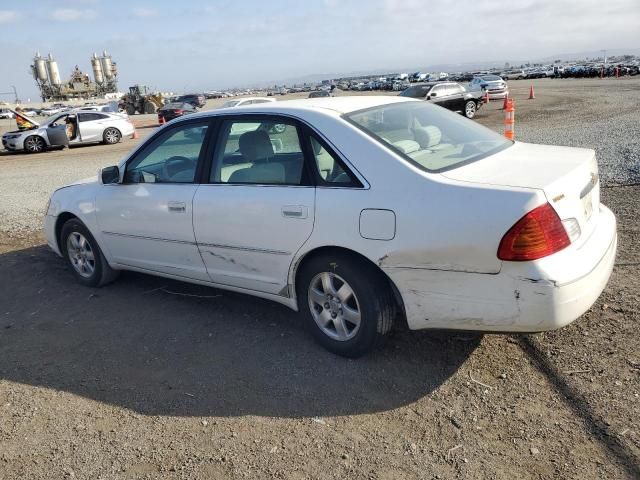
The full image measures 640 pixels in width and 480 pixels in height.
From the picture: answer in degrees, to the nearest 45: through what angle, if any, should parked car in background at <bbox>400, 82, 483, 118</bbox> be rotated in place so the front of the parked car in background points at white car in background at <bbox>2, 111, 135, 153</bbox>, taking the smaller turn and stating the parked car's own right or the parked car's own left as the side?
approximately 45° to the parked car's own right

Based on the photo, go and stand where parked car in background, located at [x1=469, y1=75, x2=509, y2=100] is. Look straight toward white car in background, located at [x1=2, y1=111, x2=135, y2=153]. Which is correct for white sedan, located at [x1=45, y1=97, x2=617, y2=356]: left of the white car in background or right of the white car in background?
left

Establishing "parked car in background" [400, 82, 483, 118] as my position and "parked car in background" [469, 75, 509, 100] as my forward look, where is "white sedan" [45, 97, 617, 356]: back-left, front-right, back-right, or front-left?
back-right

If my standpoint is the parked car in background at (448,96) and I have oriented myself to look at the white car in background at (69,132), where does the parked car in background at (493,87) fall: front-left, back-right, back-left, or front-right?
back-right

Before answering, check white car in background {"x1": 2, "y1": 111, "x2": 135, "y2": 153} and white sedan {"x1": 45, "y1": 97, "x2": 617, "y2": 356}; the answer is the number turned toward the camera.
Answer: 0

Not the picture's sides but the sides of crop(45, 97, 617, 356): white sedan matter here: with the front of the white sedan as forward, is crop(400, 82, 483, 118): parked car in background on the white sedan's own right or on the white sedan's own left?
on the white sedan's own right

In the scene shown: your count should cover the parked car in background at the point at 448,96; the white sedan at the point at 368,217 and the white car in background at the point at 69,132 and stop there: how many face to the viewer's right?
0

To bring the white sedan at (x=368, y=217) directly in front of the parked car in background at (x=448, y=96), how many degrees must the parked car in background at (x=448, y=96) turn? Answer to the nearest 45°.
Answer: approximately 45° to its left

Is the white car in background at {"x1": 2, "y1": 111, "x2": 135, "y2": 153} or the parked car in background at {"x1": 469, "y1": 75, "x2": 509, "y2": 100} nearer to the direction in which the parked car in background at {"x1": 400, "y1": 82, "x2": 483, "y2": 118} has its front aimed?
the white car in background

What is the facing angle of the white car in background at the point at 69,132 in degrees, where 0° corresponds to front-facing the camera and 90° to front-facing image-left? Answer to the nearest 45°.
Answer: approximately 90°

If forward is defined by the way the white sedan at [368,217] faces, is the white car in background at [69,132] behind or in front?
in front

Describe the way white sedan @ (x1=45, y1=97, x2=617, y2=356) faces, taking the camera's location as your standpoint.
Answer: facing away from the viewer and to the left of the viewer

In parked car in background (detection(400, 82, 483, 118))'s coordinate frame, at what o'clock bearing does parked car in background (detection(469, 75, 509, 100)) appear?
parked car in background (detection(469, 75, 509, 100)) is roughly at 5 o'clock from parked car in background (detection(400, 82, 483, 118)).

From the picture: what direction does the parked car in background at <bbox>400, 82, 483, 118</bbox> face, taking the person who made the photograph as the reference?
facing the viewer and to the left of the viewer

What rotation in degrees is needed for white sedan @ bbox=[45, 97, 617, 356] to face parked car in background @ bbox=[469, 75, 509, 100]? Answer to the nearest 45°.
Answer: approximately 45° to its right

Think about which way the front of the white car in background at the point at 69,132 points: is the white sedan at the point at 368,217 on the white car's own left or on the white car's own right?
on the white car's own left
